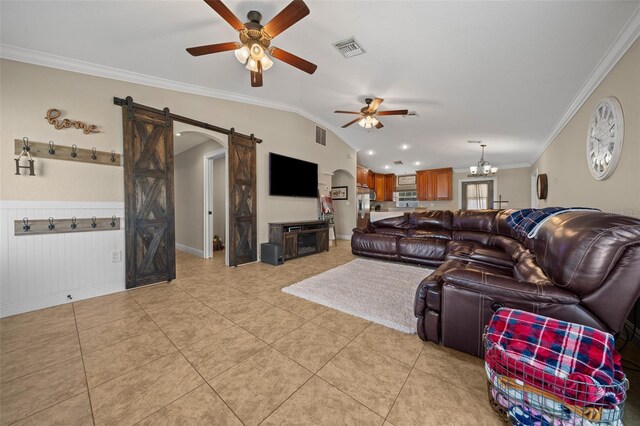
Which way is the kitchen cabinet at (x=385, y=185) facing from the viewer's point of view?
toward the camera

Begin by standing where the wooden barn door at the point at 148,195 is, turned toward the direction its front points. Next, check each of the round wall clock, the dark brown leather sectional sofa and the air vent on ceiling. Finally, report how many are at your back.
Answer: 0

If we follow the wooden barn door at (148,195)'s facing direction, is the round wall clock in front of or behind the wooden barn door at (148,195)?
in front

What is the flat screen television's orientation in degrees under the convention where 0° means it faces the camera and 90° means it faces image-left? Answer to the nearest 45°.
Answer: approximately 315°

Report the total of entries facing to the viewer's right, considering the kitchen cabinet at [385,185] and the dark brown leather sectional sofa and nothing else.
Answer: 0

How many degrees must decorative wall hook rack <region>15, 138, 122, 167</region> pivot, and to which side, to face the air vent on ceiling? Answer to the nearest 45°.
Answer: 0° — it already faces it

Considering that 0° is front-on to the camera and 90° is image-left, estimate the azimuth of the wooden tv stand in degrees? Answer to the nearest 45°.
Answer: approximately 315°

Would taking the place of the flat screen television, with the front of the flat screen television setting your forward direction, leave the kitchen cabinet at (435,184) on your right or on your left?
on your left

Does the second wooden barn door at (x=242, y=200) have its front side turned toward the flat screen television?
no

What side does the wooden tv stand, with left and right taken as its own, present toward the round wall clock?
front

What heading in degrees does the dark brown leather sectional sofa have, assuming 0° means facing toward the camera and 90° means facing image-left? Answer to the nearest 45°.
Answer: approximately 45°

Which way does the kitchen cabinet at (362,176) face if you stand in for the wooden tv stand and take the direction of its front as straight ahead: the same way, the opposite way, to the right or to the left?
the same way

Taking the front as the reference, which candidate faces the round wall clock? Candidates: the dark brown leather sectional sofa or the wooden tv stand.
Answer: the wooden tv stand

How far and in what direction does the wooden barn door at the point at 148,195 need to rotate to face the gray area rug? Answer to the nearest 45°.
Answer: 0° — it already faces it

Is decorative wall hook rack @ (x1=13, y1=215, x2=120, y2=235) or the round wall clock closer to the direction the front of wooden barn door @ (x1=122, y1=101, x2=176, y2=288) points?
the round wall clock

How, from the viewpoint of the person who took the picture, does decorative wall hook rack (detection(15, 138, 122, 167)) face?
facing the viewer and to the right of the viewer

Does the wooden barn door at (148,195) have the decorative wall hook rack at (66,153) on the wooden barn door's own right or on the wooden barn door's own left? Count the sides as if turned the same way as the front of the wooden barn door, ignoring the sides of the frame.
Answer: on the wooden barn door's own right

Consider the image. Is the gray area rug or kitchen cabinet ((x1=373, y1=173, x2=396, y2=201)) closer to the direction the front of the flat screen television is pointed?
the gray area rug

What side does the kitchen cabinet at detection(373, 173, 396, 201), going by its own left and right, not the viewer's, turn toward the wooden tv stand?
front
